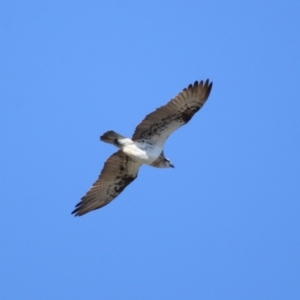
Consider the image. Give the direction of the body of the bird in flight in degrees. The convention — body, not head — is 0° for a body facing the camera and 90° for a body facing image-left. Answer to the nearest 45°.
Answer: approximately 270°
